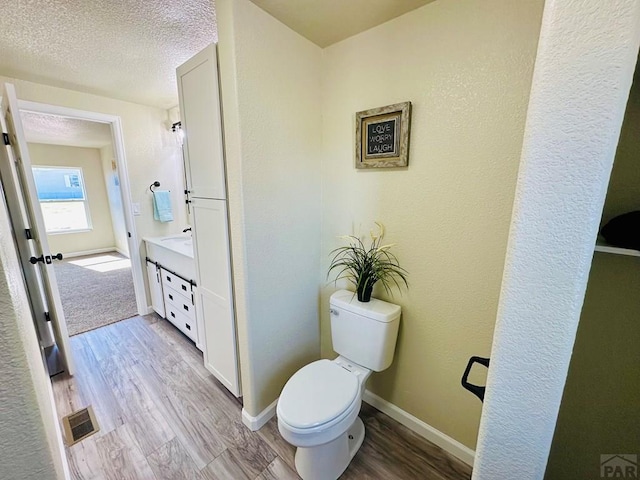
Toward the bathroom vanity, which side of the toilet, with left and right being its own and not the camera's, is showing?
right

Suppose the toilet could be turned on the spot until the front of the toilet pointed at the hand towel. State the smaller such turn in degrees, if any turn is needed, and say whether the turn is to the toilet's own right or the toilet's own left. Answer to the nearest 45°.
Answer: approximately 90° to the toilet's own right

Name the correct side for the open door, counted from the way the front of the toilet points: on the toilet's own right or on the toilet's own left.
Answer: on the toilet's own right

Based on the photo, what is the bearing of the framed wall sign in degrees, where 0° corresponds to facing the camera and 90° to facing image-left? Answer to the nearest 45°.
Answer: approximately 45°

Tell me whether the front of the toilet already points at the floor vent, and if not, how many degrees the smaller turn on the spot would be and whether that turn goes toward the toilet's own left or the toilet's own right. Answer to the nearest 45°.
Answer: approximately 45° to the toilet's own right

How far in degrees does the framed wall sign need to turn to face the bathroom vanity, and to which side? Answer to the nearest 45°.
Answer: approximately 45° to its right

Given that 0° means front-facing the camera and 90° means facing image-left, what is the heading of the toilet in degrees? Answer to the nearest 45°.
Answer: approximately 45°

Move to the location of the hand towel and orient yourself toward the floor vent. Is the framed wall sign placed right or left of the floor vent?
left
